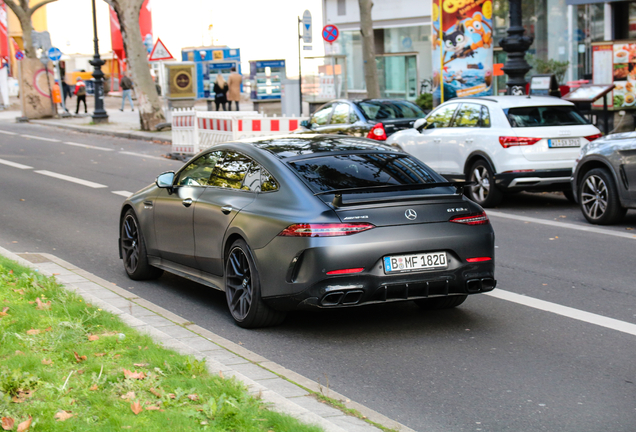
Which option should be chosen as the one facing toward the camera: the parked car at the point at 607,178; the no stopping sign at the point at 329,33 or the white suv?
the no stopping sign

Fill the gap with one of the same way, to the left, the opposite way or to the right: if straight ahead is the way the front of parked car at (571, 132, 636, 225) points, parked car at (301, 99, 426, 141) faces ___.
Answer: the same way

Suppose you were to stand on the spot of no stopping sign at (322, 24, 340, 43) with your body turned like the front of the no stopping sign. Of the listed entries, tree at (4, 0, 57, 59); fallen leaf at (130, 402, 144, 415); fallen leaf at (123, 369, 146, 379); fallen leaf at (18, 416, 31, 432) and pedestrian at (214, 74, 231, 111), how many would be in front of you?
3

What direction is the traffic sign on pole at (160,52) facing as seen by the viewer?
toward the camera

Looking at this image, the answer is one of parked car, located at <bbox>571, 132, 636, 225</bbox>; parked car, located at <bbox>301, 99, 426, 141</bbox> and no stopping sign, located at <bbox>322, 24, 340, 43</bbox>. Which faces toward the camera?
the no stopping sign

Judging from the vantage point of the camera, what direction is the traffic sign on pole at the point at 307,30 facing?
facing the viewer

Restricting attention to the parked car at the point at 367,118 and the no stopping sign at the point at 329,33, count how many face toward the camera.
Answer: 1

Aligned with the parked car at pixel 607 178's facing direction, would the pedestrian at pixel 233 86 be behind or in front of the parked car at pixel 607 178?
in front

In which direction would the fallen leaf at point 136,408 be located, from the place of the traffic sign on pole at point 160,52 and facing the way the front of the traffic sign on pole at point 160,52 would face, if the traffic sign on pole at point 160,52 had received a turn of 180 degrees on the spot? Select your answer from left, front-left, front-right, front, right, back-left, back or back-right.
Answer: back

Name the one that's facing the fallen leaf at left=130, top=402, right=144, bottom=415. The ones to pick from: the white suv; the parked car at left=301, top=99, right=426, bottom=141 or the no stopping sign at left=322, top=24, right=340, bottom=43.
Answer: the no stopping sign

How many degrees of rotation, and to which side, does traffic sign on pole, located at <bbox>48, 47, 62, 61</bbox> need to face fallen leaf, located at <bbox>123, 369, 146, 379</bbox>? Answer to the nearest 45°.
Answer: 0° — it already faces it

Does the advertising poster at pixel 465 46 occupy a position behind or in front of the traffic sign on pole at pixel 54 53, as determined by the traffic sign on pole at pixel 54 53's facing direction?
in front

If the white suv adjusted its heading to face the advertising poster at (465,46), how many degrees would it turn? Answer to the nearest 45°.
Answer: approximately 45° to its right

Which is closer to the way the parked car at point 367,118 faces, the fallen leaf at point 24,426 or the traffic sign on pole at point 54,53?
the traffic sign on pole

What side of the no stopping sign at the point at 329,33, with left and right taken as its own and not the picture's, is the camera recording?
front

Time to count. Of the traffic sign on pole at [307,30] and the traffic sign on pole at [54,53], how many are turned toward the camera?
2

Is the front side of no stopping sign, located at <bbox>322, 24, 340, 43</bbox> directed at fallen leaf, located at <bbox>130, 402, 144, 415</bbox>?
yes
